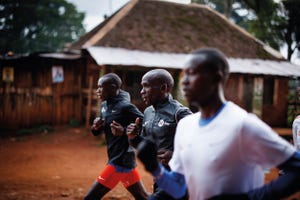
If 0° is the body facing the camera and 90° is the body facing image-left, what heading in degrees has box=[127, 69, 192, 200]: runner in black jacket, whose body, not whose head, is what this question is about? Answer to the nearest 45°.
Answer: approximately 45°

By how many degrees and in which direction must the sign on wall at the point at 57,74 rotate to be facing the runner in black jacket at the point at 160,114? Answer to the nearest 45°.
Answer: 0° — it already faces them

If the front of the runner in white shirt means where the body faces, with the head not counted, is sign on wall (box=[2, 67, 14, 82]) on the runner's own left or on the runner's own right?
on the runner's own right

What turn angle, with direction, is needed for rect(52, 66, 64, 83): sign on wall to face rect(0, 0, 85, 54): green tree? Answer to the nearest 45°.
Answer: approximately 180°

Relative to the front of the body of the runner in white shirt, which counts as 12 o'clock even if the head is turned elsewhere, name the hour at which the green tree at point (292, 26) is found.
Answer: The green tree is roughly at 5 o'clock from the runner in white shirt.

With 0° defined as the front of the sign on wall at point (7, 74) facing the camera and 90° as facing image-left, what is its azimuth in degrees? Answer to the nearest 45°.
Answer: approximately 0°

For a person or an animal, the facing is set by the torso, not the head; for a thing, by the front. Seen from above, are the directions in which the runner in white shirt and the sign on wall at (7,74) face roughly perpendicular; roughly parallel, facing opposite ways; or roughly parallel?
roughly perpendicular
